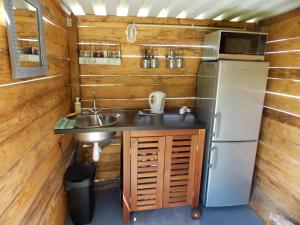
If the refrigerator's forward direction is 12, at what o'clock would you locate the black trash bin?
The black trash bin is roughly at 2 o'clock from the refrigerator.

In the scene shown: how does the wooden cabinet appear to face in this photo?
toward the camera

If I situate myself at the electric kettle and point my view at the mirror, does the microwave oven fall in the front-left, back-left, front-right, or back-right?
back-left

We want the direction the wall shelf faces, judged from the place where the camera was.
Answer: facing the viewer

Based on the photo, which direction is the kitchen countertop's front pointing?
toward the camera

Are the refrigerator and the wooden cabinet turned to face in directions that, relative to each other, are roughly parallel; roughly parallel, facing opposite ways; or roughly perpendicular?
roughly parallel

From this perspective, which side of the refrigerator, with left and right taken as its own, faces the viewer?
front

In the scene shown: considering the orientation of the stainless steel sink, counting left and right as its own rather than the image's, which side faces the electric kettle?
left

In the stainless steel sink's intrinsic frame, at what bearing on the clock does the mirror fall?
The mirror is roughly at 1 o'clock from the stainless steel sink.

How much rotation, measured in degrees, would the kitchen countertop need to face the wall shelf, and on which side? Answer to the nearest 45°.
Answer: approximately 135° to its right

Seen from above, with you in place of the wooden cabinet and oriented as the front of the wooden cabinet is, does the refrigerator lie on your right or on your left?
on your left
